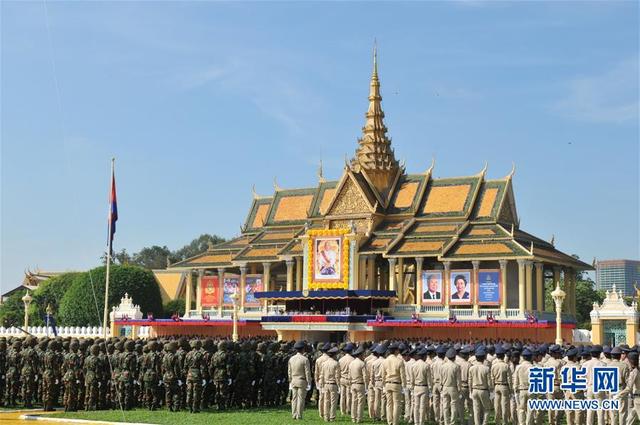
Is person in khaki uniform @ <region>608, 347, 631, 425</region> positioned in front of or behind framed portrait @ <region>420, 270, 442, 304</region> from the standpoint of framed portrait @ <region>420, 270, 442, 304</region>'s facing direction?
in front

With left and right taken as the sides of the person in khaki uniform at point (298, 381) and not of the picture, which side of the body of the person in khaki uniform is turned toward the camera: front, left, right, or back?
back

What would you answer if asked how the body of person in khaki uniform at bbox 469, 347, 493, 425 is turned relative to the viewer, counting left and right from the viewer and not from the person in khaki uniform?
facing away from the viewer

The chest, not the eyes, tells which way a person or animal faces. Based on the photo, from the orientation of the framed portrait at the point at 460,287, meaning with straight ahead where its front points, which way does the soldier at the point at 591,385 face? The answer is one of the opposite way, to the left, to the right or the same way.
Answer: the opposite way

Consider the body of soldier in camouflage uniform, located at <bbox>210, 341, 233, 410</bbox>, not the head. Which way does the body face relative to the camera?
away from the camera

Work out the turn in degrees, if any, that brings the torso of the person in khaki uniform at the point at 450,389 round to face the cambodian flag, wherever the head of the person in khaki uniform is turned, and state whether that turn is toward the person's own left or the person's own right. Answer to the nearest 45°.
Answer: approximately 45° to the person's own left

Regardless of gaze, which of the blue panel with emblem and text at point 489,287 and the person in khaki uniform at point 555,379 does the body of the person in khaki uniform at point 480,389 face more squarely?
the blue panel with emblem and text

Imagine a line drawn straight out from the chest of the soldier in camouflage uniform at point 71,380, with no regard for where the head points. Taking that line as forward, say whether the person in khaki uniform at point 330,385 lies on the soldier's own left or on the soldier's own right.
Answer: on the soldier's own right

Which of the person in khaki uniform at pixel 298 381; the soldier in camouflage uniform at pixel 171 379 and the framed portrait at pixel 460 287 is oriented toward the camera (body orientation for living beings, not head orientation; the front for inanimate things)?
the framed portrait

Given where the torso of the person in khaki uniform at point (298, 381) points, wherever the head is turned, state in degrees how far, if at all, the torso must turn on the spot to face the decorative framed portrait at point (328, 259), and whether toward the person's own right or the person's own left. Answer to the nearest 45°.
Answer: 0° — they already face it

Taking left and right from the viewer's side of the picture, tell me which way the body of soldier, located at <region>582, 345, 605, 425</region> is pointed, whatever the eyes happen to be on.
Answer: facing away from the viewer

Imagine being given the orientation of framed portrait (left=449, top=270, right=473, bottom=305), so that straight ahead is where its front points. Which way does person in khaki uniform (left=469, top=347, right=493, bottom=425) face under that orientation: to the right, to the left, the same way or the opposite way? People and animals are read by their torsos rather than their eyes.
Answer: the opposite way

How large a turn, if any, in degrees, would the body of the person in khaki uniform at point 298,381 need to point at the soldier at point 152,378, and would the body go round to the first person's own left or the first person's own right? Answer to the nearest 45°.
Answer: approximately 45° to the first person's own left

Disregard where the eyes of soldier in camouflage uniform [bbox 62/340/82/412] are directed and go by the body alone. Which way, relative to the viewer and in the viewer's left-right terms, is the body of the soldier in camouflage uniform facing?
facing away from the viewer
